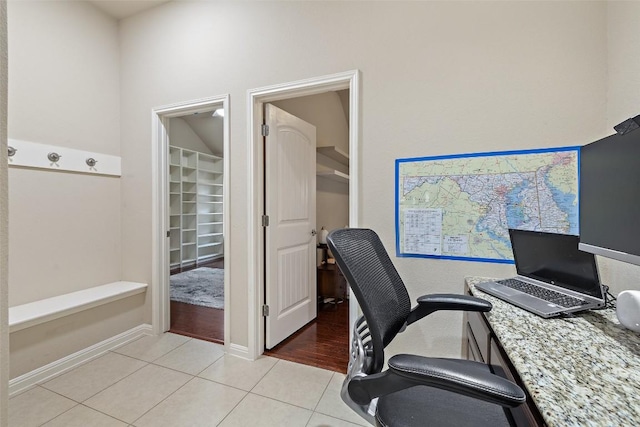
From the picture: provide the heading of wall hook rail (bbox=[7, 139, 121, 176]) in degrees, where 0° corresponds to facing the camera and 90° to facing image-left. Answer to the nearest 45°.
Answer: approximately 315°

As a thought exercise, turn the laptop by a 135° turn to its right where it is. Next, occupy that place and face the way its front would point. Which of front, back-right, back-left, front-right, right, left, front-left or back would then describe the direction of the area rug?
left

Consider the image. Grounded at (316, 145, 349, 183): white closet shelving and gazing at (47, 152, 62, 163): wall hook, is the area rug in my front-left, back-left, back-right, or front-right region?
front-right

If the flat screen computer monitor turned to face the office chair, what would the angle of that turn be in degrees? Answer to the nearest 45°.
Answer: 0° — it already faces it

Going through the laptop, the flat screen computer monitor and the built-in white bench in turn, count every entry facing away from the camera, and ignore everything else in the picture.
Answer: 0

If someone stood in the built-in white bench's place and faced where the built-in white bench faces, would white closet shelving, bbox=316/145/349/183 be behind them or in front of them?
in front

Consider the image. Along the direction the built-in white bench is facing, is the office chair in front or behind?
in front

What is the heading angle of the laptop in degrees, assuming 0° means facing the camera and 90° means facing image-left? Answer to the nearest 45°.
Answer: approximately 45°

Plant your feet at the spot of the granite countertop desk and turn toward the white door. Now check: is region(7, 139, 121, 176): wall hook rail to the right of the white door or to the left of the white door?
left

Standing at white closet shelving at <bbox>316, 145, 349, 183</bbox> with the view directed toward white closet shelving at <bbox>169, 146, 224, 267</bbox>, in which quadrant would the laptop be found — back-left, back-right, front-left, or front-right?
back-left

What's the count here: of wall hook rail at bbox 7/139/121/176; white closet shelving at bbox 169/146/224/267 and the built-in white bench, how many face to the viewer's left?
0

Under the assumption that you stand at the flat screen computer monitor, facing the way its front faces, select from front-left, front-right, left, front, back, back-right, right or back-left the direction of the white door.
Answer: front-right

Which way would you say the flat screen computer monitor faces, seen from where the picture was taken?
facing the viewer and to the left of the viewer

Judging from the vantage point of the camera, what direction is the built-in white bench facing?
facing the viewer and to the right of the viewer

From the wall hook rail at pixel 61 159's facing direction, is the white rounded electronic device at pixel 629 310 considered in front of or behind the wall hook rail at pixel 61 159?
in front

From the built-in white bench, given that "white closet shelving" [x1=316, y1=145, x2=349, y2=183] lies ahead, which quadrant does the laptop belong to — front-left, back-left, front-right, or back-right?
front-right

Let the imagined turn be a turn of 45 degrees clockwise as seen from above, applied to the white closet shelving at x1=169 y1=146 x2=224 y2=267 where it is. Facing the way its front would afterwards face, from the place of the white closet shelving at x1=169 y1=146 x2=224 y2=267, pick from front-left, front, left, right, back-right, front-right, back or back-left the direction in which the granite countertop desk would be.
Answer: front
